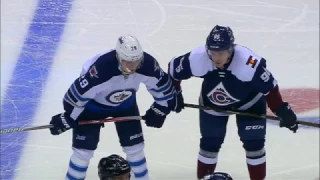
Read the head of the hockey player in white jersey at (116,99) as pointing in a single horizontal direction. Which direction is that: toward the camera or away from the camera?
toward the camera

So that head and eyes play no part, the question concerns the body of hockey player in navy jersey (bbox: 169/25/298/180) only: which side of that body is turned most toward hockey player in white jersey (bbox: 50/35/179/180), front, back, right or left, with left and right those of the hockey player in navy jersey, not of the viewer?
right

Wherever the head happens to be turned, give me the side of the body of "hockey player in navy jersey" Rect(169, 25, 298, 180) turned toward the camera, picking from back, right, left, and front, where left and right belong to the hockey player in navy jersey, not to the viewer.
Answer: front
